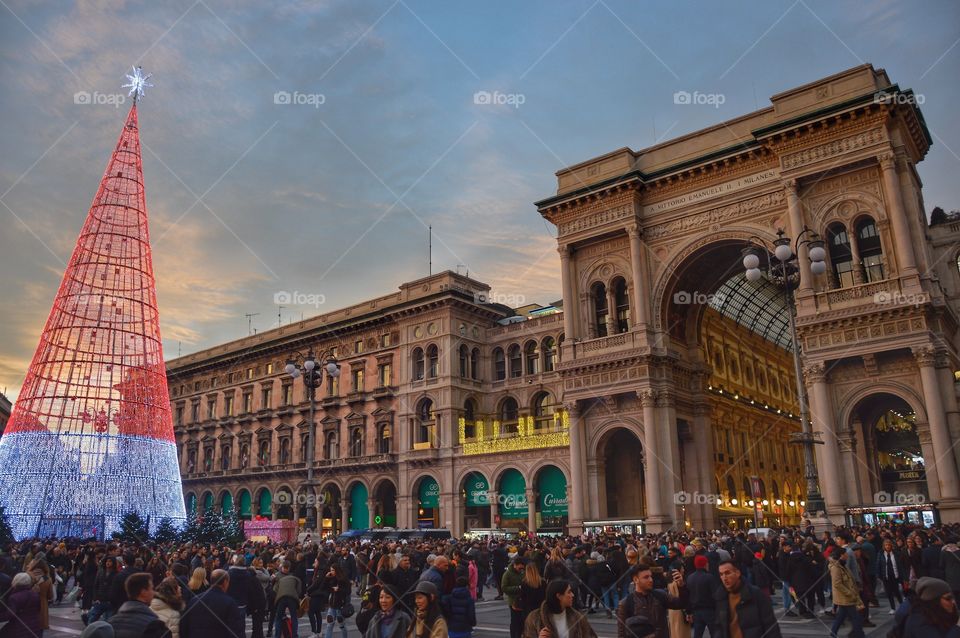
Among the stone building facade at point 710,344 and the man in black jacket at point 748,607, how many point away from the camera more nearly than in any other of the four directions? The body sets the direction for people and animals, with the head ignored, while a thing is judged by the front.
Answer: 0

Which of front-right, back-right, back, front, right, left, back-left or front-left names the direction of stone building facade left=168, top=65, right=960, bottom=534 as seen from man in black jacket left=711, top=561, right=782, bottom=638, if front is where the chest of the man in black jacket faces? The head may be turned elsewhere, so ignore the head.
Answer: back-right

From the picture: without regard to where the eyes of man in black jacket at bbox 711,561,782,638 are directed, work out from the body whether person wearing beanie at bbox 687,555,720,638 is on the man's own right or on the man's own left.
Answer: on the man's own right

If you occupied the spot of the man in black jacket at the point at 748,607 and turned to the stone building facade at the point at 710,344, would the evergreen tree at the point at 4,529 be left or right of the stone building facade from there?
left

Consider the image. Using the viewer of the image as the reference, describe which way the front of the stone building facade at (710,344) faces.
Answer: facing the viewer and to the left of the viewer

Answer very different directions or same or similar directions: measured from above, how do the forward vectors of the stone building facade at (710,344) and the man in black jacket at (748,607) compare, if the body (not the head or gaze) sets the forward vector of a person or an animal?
same or similar directions

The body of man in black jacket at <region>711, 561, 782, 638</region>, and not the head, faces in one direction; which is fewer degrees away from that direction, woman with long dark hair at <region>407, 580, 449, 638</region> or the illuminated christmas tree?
the woman with long dark hair

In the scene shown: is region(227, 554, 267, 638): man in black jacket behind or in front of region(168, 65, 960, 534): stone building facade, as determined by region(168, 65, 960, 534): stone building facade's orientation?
in front

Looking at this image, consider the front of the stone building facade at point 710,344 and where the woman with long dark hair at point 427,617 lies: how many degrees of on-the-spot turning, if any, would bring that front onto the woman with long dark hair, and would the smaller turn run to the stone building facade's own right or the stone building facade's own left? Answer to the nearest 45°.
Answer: approximately 45° to the stone building facade's own left

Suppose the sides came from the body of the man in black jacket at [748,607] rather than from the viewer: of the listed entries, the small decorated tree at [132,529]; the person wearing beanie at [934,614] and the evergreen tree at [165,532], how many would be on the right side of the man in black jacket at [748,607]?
2

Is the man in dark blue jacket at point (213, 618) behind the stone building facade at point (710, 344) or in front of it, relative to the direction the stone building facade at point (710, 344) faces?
in front

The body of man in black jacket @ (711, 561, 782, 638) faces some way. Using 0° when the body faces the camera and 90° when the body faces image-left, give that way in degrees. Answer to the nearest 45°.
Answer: approximately 45°

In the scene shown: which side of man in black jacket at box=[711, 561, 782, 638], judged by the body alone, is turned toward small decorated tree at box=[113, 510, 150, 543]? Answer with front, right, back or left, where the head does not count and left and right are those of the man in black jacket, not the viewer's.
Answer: right
